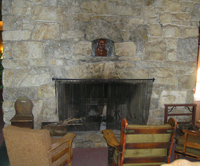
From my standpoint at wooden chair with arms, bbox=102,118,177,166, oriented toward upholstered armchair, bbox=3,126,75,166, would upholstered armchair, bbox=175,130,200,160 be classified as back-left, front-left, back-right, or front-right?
back-right

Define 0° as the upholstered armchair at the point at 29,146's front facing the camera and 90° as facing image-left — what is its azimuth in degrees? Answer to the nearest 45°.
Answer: approximately 225°

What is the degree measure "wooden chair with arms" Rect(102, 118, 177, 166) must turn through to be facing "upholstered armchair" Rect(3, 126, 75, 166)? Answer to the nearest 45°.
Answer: approximately 45° to its left

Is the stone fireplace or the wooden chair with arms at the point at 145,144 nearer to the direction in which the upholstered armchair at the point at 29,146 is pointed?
the stone fireplace

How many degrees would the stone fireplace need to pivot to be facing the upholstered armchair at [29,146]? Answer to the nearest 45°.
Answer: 0° — it already faces it

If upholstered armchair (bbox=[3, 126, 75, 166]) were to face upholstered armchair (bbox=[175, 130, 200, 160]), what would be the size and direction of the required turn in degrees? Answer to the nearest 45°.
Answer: approximately 45° to its right
